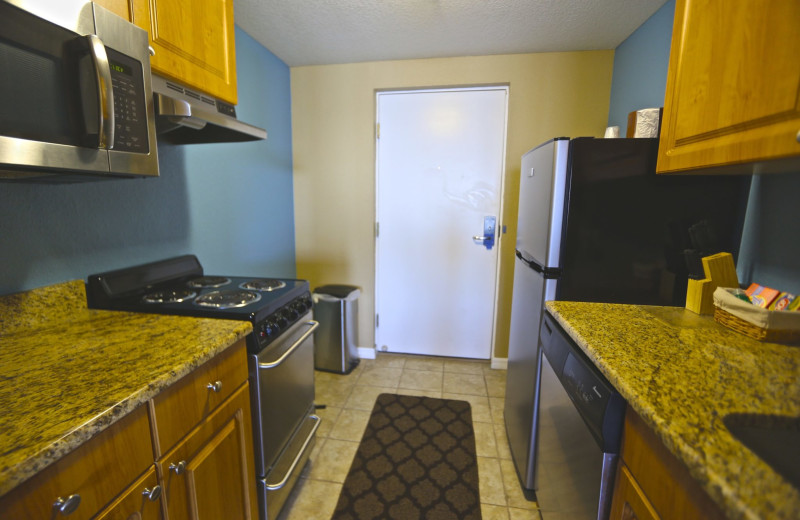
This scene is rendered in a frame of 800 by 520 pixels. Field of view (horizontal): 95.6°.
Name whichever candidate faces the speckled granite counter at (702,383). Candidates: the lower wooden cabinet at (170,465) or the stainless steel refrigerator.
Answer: the lower wooden cabinet

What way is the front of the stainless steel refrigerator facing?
to the viewer's left

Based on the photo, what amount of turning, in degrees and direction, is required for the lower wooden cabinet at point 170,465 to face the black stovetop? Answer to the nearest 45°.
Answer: approximately 135° to its left

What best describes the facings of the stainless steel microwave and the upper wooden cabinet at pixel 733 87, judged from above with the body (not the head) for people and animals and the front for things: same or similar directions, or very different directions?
very different directions

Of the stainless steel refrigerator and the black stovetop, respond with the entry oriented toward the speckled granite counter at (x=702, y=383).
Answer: the black stovetop

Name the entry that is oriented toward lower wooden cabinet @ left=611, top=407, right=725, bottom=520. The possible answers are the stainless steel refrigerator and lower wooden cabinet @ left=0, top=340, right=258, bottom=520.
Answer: lower wooden cabinet @ left=0, top=340, right=258, bottom=520

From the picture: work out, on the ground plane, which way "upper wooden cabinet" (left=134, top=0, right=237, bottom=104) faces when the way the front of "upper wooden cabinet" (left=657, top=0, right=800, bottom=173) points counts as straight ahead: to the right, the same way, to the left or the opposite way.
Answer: the opposite way

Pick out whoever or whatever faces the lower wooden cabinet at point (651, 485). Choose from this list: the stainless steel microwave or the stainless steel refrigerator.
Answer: the stainless steel microwave
